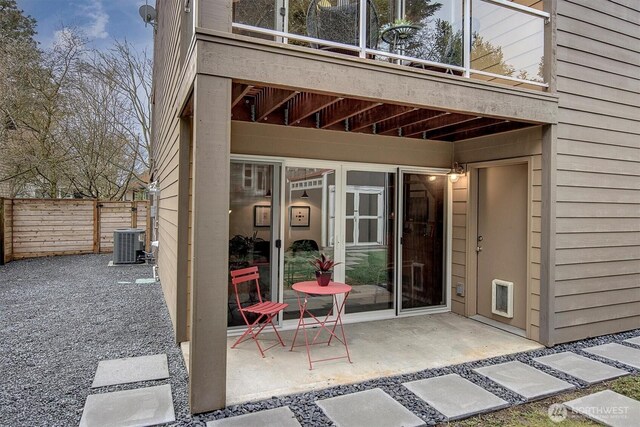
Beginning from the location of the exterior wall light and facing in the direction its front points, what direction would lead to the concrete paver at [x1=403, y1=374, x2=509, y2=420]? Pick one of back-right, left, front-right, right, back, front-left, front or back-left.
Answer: front-left

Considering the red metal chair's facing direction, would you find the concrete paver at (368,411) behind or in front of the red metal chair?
in front

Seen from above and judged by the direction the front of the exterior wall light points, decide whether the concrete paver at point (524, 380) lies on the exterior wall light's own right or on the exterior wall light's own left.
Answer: on the exterior wall light's own left

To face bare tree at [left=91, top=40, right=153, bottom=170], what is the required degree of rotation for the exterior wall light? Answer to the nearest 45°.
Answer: approximately 90° to its right

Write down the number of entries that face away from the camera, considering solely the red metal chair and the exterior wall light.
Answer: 0

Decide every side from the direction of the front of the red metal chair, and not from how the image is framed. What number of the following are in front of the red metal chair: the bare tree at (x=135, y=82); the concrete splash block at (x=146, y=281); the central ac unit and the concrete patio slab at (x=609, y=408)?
1

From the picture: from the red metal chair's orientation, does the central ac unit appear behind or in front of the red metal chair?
behind

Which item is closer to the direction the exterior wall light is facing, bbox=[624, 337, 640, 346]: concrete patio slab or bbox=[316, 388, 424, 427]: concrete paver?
the concrete paver

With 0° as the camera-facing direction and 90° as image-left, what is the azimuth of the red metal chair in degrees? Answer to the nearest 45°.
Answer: approximately 315°

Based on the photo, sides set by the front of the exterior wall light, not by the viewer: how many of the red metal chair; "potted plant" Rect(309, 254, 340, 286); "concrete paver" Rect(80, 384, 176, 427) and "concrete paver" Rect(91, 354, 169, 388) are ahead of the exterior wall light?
4

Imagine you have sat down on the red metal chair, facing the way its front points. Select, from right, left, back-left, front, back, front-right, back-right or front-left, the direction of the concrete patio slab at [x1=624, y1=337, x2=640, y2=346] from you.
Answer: front-left
